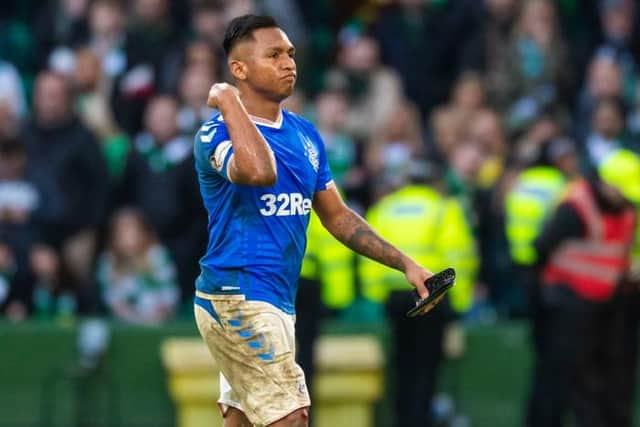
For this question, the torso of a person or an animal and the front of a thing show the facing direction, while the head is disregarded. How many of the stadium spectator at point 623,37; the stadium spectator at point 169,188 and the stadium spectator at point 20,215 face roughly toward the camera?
3

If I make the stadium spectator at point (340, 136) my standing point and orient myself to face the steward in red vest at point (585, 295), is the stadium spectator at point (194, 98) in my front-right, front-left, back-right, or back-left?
back-right

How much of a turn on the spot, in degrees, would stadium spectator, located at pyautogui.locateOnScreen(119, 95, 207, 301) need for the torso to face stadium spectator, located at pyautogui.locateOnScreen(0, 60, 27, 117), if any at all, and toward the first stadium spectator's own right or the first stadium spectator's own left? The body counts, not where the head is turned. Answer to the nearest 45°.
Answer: approximately 135° to the first stadium spectator's own right

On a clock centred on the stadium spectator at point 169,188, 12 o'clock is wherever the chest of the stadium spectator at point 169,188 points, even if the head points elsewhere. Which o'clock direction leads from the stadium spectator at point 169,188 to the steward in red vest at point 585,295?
the steward in red vest at point 585,295 is roughly at 10 o'clock from the stadium spectator at point 169,188.

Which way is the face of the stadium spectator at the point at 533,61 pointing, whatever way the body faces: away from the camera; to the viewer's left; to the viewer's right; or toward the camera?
toward the camera

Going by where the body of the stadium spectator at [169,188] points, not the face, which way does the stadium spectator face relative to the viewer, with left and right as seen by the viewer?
facing the viewer

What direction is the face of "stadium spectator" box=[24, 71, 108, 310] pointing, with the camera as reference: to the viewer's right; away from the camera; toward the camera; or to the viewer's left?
toward the camera

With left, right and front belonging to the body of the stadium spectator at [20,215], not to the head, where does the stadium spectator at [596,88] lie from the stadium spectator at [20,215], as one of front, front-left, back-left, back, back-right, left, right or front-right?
left

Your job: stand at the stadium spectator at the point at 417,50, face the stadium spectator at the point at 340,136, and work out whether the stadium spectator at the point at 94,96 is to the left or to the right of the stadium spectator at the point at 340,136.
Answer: right

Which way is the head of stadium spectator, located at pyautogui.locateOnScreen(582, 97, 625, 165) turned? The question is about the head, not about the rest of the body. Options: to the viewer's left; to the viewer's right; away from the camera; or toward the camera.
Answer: toward the camera

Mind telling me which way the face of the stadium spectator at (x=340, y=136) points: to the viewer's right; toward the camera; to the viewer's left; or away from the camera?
toward the camera
